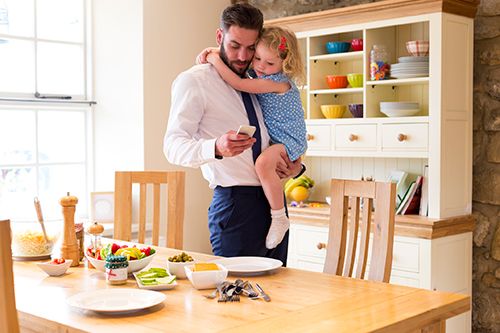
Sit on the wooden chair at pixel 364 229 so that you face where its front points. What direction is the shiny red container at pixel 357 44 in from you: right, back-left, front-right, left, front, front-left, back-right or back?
back-right

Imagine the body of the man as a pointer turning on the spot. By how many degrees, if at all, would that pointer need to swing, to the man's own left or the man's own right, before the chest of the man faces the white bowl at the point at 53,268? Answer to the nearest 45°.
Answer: approximately 90° to the man's own right

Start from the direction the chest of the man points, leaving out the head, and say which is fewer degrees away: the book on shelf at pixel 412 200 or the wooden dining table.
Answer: the wooden dining table

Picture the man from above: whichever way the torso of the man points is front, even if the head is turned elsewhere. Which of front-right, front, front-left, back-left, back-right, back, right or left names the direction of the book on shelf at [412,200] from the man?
left

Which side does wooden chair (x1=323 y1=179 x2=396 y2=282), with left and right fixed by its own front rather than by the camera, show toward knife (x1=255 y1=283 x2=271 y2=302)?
front

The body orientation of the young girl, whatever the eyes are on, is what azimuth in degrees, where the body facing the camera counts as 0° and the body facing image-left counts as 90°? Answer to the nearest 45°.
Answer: approximately 45°

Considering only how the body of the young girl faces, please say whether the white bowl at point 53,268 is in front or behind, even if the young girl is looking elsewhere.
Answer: in front
